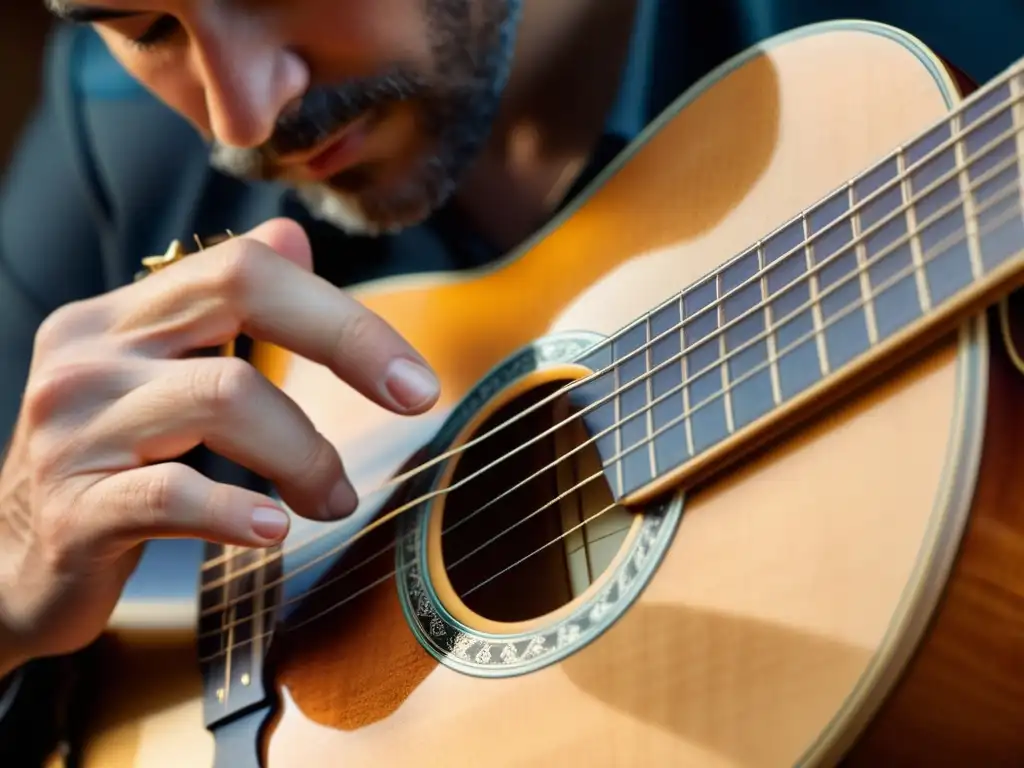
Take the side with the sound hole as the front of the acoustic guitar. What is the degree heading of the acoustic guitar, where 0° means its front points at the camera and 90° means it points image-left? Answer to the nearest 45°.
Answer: approximately 45°
